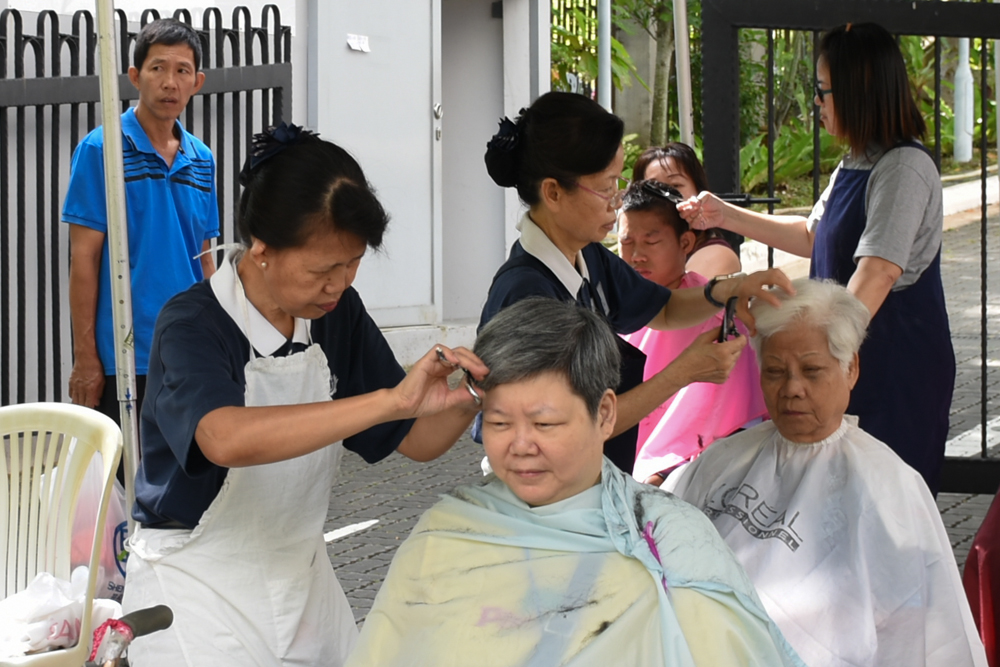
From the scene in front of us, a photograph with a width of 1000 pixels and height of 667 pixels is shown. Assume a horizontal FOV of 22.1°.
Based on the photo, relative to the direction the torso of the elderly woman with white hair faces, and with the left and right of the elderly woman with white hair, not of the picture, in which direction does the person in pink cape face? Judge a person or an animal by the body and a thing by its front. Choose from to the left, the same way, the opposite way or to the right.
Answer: the same way

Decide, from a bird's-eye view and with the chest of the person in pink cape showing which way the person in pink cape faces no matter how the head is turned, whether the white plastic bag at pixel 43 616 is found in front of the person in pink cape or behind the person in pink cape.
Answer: in front

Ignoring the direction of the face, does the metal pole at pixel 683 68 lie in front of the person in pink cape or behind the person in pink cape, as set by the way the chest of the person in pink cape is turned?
behind

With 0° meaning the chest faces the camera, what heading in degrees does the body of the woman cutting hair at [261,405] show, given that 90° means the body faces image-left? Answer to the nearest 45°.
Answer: approximately 315°

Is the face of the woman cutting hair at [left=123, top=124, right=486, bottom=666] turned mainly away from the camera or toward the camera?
toward the camera

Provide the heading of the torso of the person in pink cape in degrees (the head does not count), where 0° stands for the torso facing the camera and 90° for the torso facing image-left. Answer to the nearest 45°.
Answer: approximately 45°

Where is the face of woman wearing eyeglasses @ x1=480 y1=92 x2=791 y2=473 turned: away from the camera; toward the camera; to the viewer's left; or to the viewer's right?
to the viewer's right

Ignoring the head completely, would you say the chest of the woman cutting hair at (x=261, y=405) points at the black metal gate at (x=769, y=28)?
no

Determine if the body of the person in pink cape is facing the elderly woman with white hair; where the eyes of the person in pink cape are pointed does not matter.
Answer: no

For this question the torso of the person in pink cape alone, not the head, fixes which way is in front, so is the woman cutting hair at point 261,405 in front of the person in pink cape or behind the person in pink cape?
in front

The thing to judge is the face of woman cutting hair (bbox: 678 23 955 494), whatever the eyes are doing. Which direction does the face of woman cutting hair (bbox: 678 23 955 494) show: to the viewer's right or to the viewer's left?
to the viewer's left

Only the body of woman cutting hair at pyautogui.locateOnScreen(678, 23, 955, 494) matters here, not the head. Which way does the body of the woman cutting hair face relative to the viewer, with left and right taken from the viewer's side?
facing to the left of the viewer
